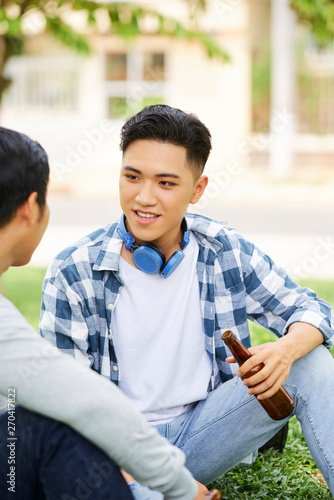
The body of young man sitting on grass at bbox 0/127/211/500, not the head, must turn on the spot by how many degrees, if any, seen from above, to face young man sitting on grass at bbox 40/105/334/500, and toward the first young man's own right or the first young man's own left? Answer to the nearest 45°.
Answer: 0° — they already face them

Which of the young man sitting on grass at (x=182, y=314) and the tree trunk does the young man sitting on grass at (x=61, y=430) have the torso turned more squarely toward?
the young man sitting on grass

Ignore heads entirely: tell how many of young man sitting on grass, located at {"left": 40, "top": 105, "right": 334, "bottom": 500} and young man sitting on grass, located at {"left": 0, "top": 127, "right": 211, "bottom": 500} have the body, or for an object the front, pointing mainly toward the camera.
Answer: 1

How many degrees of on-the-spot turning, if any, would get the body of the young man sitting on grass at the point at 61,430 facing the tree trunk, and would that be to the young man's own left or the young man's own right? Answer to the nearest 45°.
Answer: approximately 45° to the young man's own left

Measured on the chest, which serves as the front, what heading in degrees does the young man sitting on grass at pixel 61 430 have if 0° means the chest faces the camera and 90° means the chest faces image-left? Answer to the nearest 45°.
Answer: approximately 225°

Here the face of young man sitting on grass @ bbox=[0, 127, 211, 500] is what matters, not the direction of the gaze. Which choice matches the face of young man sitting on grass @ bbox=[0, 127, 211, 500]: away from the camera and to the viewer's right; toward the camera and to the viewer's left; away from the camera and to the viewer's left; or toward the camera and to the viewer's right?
away from the camera and to the viewer's right

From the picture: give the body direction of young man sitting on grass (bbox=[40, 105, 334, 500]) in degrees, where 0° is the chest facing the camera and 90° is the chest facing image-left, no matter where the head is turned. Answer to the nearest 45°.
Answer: approximately 0°

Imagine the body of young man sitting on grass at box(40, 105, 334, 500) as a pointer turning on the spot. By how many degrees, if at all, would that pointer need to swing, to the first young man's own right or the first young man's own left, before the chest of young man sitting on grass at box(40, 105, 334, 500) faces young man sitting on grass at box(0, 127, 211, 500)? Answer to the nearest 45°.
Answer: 0° — they already face them
